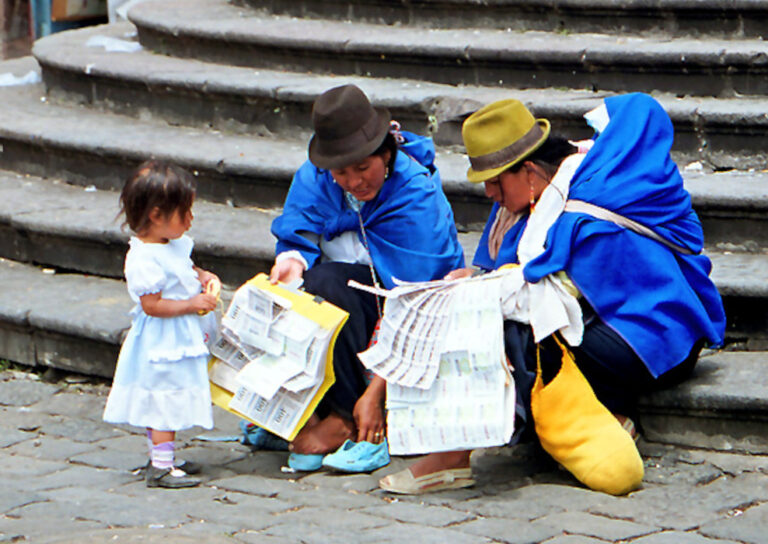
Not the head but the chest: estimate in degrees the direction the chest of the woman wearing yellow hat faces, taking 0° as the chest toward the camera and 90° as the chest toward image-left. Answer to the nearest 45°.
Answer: approximately 90°

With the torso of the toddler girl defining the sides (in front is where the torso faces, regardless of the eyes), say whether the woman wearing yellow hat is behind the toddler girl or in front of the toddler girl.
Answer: in front

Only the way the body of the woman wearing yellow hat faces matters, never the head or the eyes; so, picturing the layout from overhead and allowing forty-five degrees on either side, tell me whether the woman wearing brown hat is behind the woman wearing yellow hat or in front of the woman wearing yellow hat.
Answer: in front

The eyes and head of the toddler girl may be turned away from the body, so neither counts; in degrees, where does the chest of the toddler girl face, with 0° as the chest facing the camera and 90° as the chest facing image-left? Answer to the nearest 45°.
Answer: approximately 270°

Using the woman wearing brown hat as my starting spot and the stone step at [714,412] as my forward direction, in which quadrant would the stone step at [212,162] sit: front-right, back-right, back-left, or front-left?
back-left

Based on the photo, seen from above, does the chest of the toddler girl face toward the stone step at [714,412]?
yes

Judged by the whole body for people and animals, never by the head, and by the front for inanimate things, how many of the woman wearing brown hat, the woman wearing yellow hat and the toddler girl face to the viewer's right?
1

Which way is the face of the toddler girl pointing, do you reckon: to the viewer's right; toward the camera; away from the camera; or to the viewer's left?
to the viewer's right

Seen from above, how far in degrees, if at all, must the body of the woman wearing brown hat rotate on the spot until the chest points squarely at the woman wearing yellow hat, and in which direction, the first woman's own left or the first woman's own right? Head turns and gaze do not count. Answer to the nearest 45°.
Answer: approximately 90° to the first woman's own left

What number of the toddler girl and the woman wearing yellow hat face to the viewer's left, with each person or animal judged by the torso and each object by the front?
1

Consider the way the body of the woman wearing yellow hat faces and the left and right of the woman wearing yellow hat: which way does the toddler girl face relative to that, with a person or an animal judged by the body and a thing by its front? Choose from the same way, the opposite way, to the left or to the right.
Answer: the opposite way
